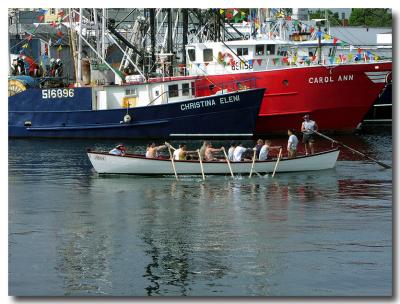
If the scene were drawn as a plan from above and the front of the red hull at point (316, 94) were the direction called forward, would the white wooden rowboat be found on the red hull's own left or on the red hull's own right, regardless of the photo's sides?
on the red hull's own right

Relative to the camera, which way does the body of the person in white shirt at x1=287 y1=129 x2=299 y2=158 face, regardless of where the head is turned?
to the viewer's left

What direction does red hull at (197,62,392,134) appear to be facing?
to the viewer's right

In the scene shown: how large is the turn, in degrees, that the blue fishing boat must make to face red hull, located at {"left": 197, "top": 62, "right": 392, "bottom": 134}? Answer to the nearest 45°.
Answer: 0° — it already faces it

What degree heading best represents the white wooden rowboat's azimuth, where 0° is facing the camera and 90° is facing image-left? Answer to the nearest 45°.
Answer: approximately 90°

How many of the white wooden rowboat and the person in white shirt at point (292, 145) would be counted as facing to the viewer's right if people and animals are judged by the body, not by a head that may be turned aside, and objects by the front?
0

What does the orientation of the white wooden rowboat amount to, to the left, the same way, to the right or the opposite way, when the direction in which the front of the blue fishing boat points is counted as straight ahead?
the opposite way

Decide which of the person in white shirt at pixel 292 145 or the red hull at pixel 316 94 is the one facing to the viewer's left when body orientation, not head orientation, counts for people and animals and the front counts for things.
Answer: the person in white shirt

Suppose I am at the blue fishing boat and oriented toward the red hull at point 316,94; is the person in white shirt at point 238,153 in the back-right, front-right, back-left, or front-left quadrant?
front-right

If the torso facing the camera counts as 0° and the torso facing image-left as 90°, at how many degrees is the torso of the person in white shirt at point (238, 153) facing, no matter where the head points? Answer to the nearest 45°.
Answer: approximately 270°

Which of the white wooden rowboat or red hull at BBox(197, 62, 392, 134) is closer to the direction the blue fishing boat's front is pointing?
the red hull

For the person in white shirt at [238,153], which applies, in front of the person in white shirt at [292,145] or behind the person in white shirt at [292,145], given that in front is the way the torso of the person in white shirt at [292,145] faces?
in front

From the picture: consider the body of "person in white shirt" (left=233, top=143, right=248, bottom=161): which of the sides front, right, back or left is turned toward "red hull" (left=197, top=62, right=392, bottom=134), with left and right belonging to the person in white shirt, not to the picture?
left
